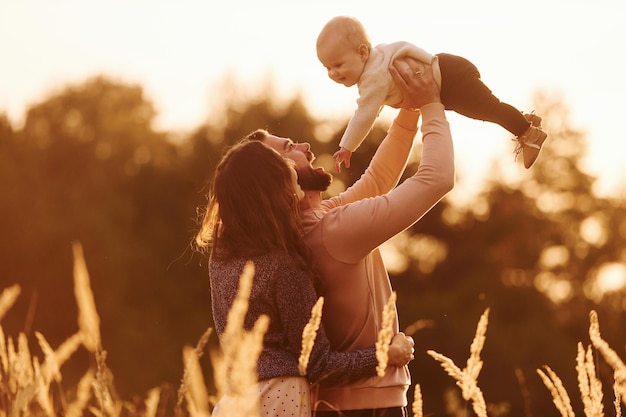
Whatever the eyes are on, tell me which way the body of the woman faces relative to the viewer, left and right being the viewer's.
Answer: facing away from the viewer and to the right of the viewer

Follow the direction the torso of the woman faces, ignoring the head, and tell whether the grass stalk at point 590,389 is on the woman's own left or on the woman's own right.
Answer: on the woman's own right

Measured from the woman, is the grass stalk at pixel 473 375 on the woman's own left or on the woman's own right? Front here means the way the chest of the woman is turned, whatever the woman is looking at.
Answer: on the woman's own right

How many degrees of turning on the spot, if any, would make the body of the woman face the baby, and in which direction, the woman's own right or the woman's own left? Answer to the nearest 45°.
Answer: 0° — they already face them

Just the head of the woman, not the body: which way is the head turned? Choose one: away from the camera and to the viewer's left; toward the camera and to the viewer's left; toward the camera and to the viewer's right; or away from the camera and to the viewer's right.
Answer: away from the camera and to the viewer's right

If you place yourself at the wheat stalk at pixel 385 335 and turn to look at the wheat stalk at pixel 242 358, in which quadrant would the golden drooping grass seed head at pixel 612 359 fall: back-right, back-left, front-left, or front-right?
back-left

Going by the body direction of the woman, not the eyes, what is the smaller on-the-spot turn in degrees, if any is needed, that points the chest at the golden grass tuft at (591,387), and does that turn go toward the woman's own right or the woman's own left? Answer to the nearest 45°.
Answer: approximately 90° to the woman's own right
